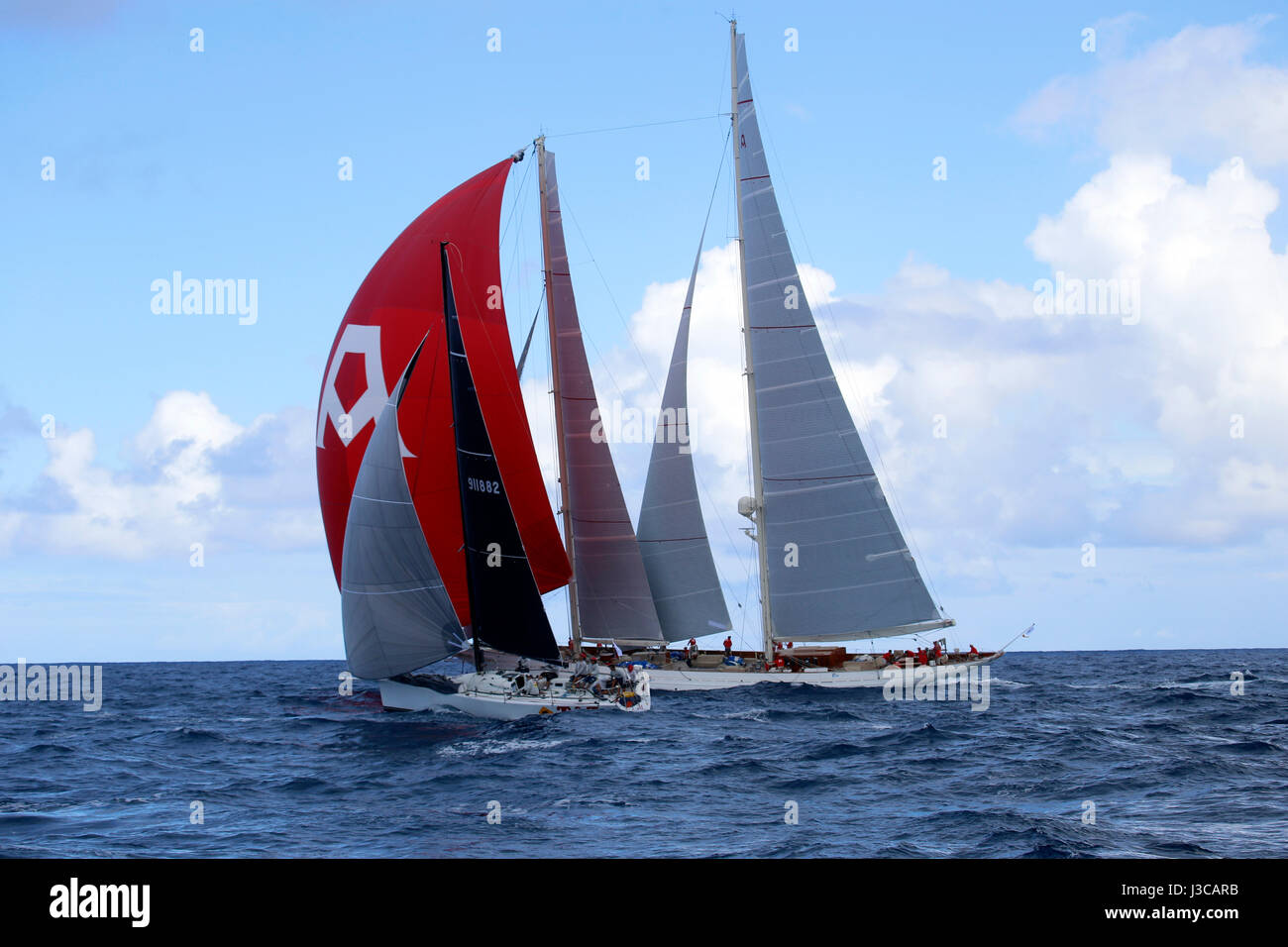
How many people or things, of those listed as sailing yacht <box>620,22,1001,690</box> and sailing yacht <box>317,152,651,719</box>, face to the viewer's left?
2

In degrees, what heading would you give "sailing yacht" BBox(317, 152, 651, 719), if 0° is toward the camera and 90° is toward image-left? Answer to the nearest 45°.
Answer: approximately 90°

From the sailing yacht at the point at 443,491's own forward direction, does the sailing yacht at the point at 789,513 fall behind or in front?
behind

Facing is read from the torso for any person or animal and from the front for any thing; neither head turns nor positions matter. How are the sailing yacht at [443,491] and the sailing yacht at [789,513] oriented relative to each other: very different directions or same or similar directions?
same or similar directions

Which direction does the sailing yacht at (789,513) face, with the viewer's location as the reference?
facing to the left of the viewer

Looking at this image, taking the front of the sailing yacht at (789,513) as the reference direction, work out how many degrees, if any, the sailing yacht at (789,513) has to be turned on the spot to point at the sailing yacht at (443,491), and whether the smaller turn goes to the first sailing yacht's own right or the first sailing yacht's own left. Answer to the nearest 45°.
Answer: approximately 45° to the first sailing yacht's own left
